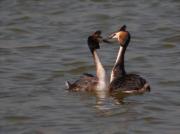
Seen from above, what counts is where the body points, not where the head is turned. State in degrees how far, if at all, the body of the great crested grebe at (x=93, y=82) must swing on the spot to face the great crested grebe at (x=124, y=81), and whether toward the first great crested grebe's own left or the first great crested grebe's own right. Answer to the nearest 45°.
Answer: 0° — it already faces it

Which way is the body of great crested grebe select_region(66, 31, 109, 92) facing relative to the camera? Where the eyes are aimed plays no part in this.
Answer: to the viewer's right

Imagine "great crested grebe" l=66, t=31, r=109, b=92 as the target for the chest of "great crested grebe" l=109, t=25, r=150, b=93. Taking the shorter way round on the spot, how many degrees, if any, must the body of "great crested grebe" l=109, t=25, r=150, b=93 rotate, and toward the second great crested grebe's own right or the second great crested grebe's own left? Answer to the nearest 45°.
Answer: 0° — it already faces it

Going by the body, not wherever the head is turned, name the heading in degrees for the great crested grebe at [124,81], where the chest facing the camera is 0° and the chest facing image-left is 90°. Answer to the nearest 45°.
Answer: approximately 90°

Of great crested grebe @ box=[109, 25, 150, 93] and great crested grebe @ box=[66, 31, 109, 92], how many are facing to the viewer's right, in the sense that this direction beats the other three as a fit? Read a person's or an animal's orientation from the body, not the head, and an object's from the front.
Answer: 1

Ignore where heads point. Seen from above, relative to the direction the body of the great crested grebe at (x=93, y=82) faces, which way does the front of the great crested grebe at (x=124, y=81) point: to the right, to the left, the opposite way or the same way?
the opposite way
